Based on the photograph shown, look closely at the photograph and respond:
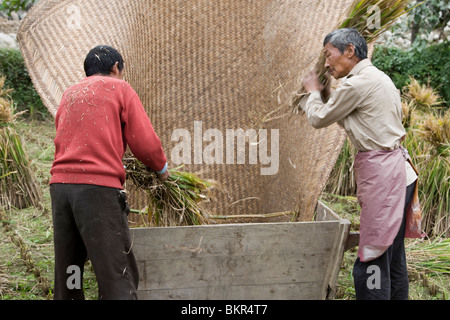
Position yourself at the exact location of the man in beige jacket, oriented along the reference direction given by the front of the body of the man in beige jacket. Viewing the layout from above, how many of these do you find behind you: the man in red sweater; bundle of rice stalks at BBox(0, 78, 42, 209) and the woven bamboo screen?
0

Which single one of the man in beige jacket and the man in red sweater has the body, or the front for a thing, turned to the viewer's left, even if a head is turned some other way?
the man in beige jacket

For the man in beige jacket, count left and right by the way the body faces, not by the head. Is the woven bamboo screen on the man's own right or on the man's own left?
on the man's own right

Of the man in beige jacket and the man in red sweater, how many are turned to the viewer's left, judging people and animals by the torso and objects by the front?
1

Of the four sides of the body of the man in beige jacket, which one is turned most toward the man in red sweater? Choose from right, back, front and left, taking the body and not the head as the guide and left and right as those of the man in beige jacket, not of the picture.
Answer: front

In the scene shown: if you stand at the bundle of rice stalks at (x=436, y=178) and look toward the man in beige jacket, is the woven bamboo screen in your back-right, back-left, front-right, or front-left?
front-right

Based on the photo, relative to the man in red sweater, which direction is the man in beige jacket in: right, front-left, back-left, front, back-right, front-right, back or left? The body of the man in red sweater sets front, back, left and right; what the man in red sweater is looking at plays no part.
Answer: front-right

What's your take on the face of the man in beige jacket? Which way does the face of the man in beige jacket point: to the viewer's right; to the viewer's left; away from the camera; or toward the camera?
to the viewer's left

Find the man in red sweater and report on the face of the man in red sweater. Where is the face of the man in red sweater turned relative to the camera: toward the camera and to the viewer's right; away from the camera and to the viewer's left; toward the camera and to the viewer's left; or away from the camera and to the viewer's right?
away from the camera and to the viewer's right

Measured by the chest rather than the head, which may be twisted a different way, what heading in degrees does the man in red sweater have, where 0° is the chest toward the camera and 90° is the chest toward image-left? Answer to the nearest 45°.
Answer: approximately 225°

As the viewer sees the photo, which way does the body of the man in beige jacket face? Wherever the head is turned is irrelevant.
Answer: to the viewer's left

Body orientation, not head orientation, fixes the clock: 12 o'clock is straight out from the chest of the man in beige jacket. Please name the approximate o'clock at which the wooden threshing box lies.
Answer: The wooden threshing box is roughly at 12 o'clock from the man in beige jacket.

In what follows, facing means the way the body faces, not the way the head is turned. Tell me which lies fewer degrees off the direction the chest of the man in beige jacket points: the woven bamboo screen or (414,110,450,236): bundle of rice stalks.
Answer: the woven bamboo screen

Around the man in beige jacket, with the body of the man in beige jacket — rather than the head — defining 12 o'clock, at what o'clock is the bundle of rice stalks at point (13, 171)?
The bundle of rice stalks is roughly at 1 o'clock from the man in beige jacket.

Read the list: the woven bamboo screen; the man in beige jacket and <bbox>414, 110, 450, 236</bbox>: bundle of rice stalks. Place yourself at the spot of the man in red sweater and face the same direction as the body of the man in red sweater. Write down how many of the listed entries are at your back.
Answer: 0

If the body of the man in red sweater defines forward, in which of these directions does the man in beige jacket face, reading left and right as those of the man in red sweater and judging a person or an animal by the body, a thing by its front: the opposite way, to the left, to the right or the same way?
to the left
